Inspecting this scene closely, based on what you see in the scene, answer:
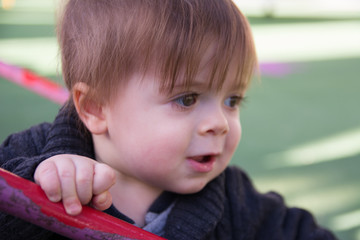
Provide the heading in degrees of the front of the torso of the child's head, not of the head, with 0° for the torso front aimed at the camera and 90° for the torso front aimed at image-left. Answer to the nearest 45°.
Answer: approximately 315°

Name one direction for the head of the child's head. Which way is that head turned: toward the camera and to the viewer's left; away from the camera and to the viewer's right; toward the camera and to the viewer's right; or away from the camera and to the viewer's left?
toward the camera and to the viewer's right
